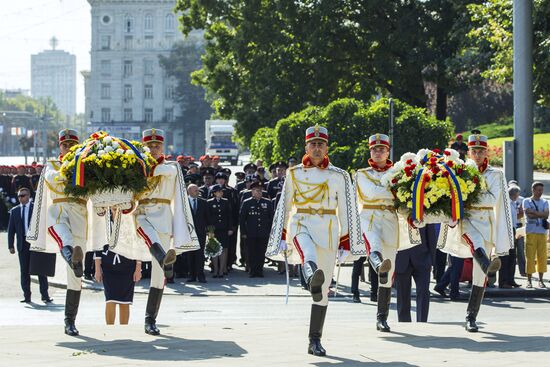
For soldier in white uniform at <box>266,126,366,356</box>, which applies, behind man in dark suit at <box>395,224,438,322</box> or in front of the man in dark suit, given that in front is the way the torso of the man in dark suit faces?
in front

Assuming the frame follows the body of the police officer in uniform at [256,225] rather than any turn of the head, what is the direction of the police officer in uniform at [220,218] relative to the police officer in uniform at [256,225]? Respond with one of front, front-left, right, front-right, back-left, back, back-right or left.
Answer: right

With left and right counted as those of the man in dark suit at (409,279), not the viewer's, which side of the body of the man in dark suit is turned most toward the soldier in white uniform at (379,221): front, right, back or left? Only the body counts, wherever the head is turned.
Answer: front

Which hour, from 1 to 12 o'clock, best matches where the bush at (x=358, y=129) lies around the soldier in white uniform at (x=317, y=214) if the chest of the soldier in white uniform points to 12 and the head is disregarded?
The bush is roughly at 6 o'clock from the soldier in white uniform.

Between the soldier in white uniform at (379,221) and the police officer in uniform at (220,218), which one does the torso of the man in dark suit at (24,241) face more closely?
the soldier in white uniform

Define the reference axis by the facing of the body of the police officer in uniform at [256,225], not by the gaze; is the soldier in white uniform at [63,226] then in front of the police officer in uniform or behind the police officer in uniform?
in front

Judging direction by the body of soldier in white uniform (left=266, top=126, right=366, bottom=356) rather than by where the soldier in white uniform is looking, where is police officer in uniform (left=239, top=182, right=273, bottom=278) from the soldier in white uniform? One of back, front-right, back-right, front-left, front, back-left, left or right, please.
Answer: back

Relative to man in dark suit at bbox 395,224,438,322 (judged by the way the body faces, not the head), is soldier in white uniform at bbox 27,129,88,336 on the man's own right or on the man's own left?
on the man's own right

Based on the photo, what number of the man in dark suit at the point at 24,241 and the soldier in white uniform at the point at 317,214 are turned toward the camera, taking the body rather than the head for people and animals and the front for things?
2

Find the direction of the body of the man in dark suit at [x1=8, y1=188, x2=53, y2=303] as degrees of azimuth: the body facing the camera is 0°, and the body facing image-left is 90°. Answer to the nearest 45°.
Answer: approximately 0°

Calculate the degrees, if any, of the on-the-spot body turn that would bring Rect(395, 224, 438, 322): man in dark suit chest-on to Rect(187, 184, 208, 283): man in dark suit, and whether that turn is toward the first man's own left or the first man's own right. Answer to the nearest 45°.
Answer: approximately 135° to the first man's own right

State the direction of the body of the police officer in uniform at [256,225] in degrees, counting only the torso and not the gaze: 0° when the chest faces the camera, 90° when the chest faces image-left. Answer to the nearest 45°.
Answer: approximately 0°
